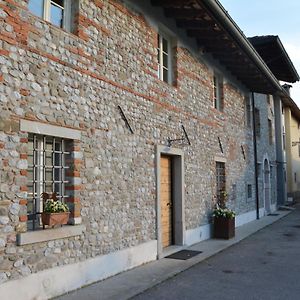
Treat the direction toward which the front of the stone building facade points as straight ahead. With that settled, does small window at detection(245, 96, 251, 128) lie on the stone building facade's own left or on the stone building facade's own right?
on the stone building facade's own left

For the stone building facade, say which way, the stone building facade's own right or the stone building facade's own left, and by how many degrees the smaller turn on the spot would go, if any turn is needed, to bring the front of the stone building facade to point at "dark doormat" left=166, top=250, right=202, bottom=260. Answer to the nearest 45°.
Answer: approximately 90° to the stone building facade's own left

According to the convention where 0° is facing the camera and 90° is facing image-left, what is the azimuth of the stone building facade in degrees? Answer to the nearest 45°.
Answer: approximately 315°

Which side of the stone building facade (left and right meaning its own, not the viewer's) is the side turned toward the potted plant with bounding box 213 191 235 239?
left

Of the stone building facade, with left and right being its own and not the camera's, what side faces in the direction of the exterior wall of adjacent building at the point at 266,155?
left
